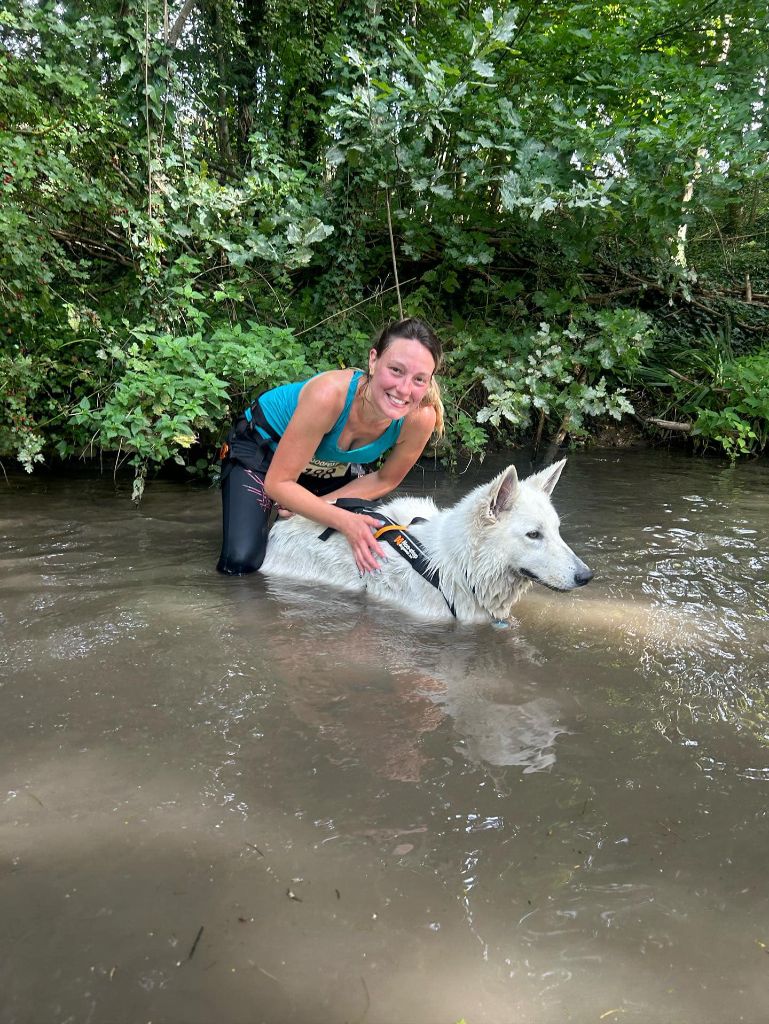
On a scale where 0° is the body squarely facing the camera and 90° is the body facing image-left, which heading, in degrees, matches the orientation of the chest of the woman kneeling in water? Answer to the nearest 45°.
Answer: approximately 315°

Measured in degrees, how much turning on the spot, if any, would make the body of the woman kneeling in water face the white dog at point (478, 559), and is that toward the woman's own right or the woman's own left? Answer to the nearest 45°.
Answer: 0° — they already face it

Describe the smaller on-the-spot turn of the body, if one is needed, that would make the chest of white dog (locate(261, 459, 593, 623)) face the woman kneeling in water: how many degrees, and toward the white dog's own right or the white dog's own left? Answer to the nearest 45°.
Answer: approximately 135° to the white dog's own left

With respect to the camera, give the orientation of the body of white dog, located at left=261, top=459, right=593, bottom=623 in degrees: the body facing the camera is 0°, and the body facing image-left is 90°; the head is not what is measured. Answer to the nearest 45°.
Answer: approximately 270°
